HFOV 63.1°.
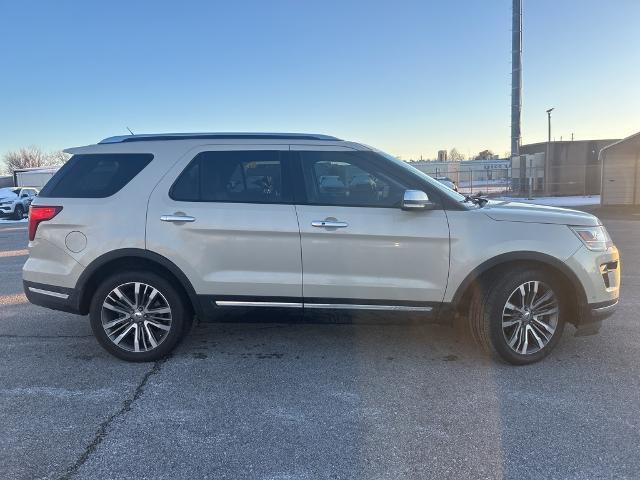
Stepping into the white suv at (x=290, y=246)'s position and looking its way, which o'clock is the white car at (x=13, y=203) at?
The white car is roughly at 8 o'clock from the white suv.

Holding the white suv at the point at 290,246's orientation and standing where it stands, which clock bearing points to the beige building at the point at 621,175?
The beige building is roughly at 10 o'clock from the white suv.

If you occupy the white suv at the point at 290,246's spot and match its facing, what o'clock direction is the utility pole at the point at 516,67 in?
The utility pole is roughly at 10 o'clock from the white suv.

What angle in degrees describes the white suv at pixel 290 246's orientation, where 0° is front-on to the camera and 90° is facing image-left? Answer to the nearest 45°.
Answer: approximately 270°

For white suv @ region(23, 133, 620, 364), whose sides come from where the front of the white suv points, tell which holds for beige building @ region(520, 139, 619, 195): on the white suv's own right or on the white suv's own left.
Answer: on the white suv's own left
